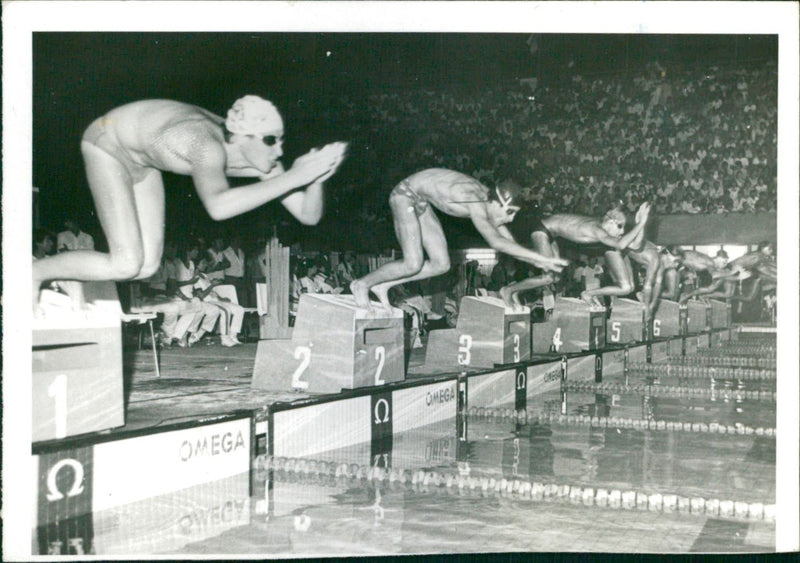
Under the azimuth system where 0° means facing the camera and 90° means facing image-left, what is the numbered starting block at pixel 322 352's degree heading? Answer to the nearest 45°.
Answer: approximately 315°

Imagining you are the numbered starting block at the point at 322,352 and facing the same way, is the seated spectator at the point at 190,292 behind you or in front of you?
behind

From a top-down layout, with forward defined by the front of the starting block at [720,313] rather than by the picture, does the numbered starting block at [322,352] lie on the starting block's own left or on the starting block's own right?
on the starting block's own right

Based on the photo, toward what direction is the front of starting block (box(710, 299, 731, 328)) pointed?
to the viewer's right

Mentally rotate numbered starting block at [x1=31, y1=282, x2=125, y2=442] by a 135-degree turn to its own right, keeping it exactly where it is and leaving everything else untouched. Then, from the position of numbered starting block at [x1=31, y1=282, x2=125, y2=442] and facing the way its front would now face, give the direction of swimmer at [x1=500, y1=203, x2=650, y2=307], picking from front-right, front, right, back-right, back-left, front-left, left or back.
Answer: back-right

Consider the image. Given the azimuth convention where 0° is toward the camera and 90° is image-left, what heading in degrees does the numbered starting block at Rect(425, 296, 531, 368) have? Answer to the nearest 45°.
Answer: approximately 315°

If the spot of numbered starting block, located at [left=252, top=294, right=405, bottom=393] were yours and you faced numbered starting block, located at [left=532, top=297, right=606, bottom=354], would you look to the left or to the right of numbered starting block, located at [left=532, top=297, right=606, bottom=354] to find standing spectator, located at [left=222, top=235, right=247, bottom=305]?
left
